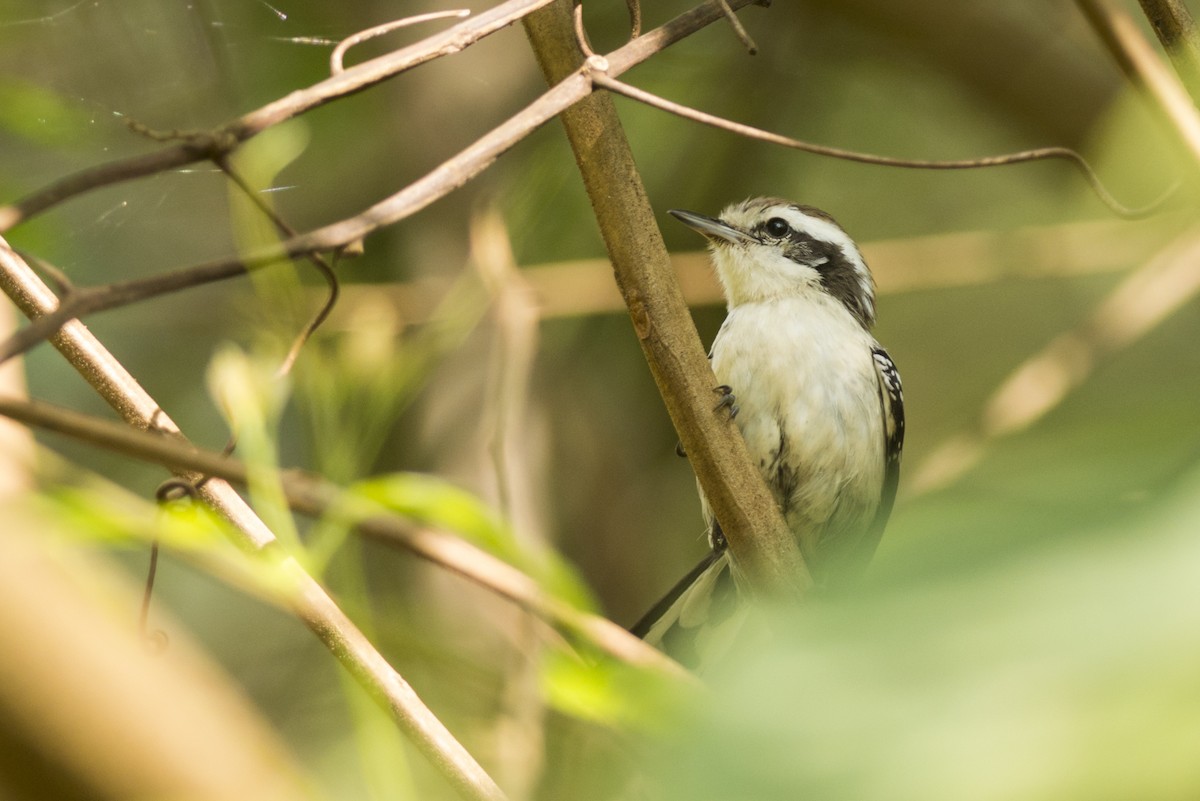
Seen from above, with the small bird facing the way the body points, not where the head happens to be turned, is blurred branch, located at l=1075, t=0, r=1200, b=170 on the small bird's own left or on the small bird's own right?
on the small bird's own left

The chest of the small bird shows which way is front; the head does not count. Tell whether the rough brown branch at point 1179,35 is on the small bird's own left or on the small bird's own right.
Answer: on the small bird's own left

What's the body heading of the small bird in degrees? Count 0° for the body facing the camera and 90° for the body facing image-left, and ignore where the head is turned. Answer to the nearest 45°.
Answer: approximately 45°
